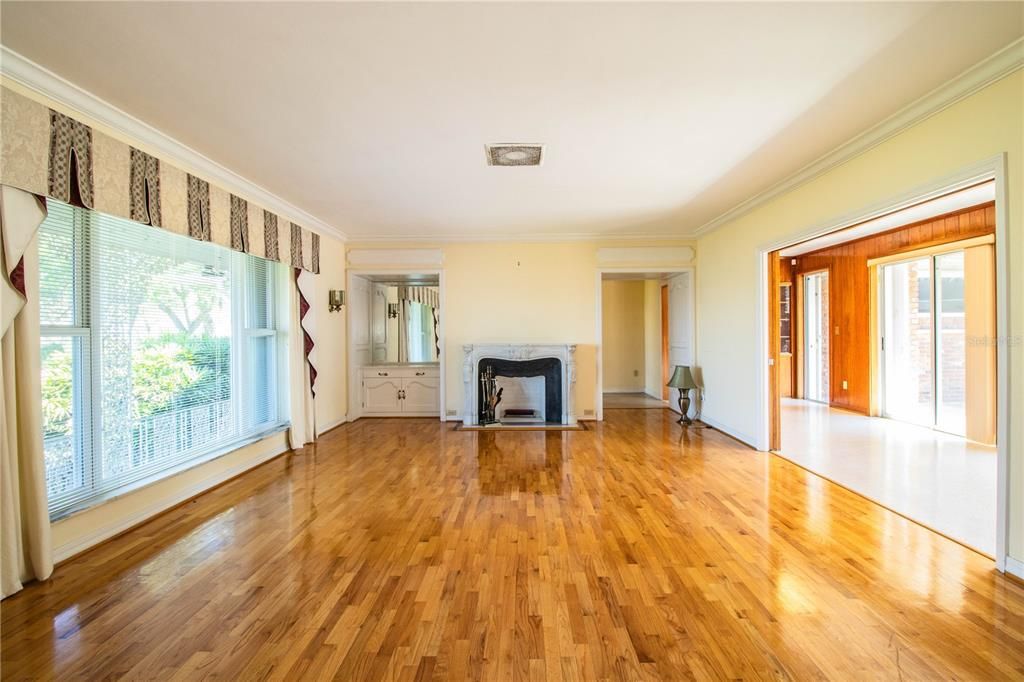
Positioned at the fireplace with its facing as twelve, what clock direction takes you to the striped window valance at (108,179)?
The striped window valance is roughly at 1 o'clock from the fireplace.

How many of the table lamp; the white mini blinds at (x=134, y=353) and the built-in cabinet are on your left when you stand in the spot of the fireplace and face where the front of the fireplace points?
1

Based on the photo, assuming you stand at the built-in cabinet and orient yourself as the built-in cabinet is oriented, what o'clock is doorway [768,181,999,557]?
The doorway is roughly at 10 o'clock from the built-in cabinet.

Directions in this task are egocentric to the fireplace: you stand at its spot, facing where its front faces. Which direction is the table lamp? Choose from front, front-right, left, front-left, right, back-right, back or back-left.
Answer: left

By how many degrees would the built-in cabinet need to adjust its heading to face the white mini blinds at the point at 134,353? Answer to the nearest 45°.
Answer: approximately 45° to its right

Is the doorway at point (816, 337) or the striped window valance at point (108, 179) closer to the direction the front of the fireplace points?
the striped window valance

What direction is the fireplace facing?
toward the camera

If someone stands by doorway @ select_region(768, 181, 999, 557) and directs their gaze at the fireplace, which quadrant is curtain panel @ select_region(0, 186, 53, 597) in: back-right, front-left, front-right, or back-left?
front-left

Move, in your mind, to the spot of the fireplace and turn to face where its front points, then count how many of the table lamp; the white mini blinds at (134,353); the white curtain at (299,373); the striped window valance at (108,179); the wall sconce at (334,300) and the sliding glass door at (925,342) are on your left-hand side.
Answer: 2

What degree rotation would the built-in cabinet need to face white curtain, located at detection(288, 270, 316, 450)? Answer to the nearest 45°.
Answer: approximately 45° to its right

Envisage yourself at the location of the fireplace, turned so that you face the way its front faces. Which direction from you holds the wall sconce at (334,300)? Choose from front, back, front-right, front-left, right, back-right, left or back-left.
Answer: right

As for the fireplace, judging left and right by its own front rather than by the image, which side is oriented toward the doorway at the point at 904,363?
left

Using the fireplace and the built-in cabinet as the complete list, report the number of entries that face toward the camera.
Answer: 2

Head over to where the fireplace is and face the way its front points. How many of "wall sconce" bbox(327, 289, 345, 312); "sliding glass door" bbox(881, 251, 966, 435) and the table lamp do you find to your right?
1

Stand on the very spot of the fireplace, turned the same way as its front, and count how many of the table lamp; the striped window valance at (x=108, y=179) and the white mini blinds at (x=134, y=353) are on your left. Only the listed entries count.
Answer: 1

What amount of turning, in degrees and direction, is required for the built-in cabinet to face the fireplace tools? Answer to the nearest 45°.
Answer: approximately 45° to its left

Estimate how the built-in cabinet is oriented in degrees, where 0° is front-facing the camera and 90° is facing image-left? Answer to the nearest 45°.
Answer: approximately 0°

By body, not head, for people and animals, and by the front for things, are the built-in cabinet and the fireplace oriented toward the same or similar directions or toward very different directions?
same or similar directions
